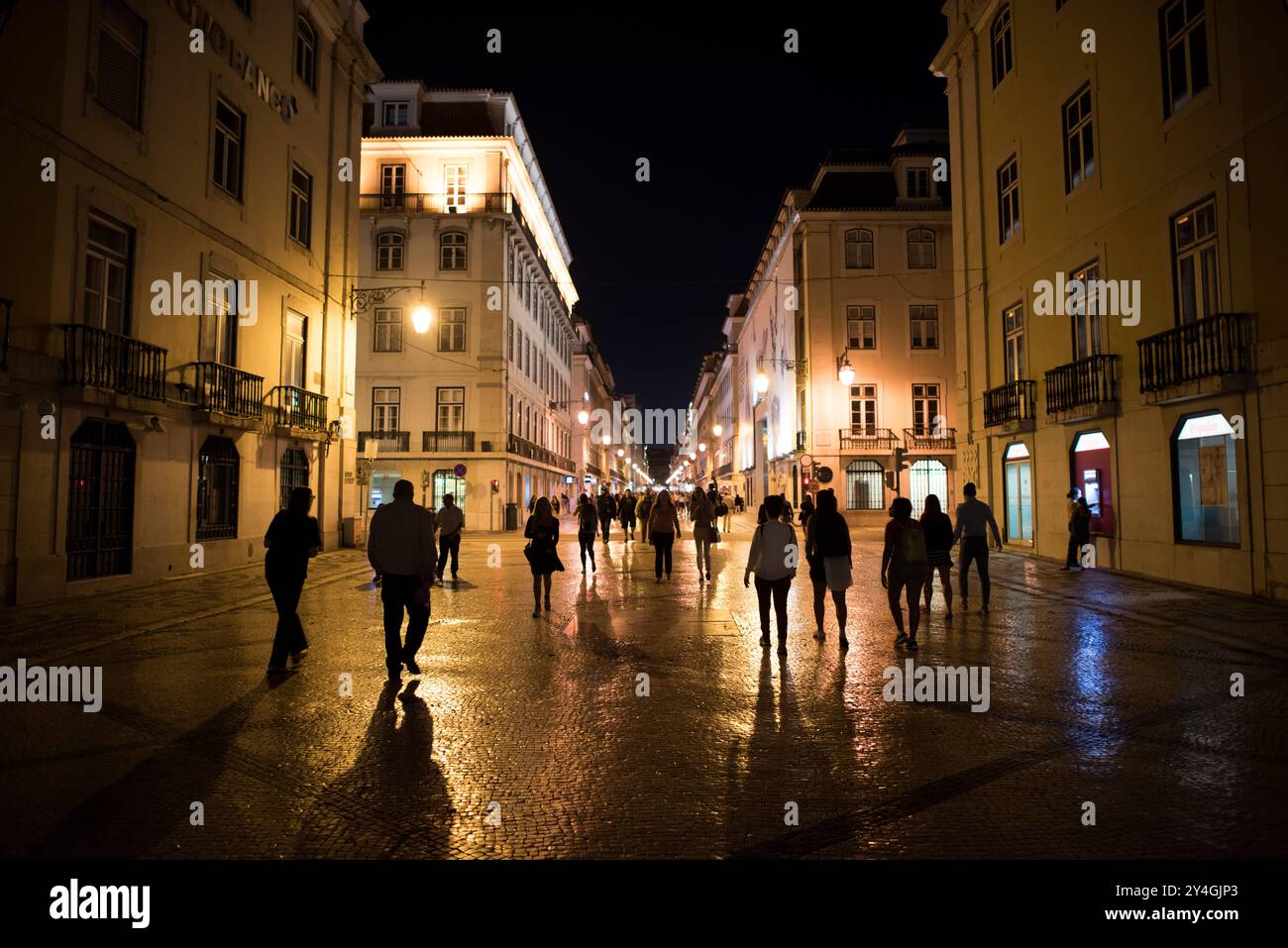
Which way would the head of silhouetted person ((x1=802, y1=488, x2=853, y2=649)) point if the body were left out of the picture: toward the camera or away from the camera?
away from the camera

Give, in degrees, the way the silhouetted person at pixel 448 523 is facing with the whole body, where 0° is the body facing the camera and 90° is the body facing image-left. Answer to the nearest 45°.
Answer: approximately 0°

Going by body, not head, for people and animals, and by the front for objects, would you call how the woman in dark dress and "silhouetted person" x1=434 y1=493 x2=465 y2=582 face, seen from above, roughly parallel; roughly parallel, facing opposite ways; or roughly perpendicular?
roughly parallel

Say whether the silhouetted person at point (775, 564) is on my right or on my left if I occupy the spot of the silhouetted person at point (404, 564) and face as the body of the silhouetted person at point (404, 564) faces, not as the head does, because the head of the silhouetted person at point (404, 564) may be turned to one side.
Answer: on my right

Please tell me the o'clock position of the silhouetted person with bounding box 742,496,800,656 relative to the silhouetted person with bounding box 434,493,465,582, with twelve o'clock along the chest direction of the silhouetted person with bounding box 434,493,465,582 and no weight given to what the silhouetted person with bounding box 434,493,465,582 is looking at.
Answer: the silhouetted person with bounding box 742,496,800,656 is roughly at 11 o'clock from the silhouetted person with bounding box 434,493,465,582.

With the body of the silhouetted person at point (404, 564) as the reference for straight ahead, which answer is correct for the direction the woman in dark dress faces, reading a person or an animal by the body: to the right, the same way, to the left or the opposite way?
the opposite way

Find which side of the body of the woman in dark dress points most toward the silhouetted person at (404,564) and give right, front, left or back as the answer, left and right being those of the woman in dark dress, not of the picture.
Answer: front

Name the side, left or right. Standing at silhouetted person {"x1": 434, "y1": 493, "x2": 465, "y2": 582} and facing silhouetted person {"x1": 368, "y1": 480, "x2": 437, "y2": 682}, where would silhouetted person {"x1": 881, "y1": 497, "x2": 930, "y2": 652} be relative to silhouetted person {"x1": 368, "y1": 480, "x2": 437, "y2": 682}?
left

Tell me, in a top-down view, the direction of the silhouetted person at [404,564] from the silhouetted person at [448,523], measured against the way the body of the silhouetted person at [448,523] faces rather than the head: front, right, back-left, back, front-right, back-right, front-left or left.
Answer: front

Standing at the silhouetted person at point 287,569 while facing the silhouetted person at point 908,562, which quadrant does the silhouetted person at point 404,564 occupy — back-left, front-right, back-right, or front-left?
front-right

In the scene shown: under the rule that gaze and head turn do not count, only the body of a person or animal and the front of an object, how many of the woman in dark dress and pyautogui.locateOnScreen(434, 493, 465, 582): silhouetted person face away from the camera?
0

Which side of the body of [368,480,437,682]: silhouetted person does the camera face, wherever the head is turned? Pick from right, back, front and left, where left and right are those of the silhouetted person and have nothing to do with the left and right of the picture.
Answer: back

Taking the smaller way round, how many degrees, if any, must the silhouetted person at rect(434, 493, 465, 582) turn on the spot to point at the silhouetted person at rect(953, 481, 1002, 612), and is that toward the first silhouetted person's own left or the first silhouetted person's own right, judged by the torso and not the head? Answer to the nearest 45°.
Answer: approximately 45° to the first silhouetted person's own left

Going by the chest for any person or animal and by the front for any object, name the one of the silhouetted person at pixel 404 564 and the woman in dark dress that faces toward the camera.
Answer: the woman in dark dress

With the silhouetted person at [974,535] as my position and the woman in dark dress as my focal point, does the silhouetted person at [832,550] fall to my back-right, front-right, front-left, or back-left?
front-left
